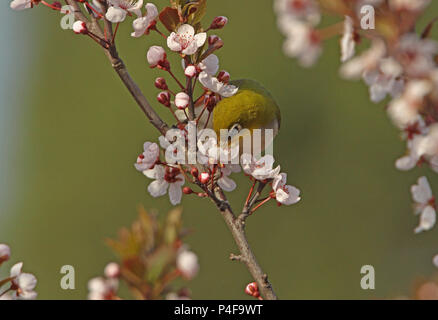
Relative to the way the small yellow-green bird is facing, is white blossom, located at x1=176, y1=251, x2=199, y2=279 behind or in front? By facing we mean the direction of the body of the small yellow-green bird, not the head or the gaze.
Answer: in front

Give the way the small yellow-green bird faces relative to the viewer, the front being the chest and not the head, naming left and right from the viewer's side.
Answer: facing the viewer and to the left of the viewer

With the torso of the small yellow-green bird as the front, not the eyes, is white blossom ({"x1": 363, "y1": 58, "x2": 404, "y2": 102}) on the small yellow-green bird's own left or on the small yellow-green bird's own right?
on the small yellow-green bird's own left
